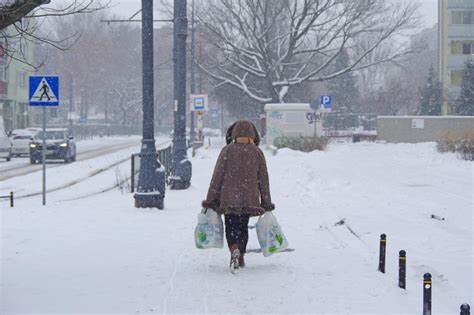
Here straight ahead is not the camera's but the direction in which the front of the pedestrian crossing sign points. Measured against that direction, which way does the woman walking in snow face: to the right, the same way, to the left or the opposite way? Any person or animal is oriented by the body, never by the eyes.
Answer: the opposite way

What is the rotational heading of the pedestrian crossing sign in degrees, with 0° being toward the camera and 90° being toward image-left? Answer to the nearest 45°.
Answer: approximately 0°

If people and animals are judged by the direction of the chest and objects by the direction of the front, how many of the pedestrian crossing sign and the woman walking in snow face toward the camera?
1

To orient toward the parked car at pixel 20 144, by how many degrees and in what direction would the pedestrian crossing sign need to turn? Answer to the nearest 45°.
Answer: approximately 180°

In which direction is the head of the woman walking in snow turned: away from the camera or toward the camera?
away from the camera

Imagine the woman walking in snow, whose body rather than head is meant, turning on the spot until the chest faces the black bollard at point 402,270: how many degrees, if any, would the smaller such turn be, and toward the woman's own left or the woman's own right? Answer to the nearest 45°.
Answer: approximately 135° to the woman's own right

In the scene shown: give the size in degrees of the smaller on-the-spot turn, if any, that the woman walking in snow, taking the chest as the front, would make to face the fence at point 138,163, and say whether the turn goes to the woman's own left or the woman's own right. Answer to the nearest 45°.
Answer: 0° — they already face it

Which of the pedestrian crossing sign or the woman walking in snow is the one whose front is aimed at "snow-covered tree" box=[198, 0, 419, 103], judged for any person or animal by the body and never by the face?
the woman walking in snow

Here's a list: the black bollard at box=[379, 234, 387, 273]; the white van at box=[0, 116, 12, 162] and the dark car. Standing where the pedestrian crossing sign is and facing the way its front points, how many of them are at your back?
2

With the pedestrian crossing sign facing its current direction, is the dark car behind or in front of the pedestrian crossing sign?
behind

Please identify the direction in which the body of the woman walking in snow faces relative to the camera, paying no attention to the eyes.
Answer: away from the camera

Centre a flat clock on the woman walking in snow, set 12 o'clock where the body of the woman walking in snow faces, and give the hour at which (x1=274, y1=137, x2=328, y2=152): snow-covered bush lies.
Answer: The snow-covered bush is roughly at 12 o'clock from the woman walking in snow.

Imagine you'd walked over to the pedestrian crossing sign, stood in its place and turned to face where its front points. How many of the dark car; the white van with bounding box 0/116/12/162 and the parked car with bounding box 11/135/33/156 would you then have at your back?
3
